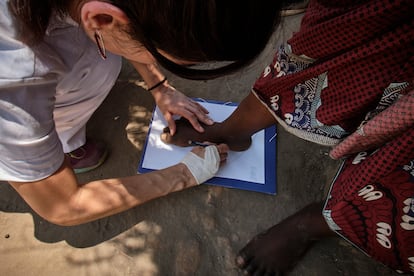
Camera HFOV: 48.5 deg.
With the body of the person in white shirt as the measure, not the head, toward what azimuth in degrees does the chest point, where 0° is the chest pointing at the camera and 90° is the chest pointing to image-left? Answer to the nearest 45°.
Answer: approximately 270°
